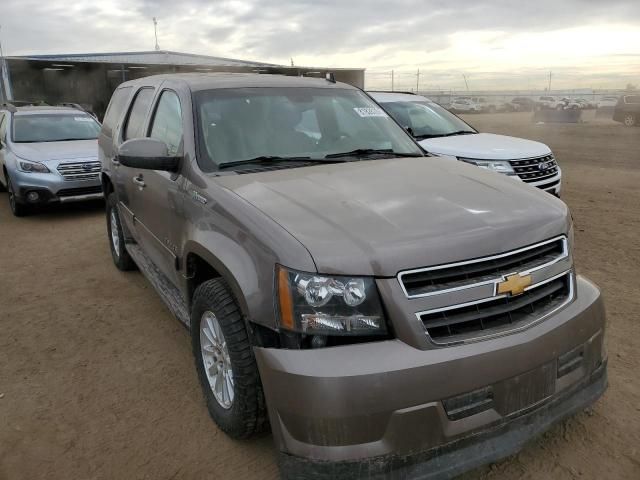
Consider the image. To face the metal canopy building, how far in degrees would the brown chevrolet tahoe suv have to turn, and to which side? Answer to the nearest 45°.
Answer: approximately 180°

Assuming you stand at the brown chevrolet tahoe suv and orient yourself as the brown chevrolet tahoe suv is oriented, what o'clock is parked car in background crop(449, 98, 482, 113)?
The parked car in background is roughly at 8 o'clock from the brown chevrolet tahoe suv.

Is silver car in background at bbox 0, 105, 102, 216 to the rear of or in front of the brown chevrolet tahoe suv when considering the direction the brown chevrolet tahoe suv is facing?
to the rear

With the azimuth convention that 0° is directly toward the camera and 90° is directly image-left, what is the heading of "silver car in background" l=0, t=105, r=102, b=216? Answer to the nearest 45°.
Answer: approximately 315°

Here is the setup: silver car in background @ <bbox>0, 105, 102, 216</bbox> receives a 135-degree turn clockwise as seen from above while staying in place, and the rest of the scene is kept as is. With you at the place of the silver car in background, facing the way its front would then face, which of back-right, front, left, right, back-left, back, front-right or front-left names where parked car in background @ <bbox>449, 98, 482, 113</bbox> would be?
back-right

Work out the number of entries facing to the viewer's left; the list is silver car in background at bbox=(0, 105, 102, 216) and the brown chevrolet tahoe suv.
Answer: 0

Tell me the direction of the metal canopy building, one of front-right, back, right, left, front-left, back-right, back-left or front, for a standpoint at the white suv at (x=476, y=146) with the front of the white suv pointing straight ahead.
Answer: back

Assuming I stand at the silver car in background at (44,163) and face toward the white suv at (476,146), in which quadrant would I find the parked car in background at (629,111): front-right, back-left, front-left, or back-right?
front-left

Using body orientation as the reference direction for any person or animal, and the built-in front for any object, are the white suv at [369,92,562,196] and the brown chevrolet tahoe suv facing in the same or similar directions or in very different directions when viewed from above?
same or similar directions

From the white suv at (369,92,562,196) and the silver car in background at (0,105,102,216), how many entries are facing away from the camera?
0

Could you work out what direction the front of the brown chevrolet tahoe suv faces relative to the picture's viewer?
facing the viewer and to the right of the viewer

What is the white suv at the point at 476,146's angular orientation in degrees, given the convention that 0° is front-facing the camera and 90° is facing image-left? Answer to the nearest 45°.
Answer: approximately 315°

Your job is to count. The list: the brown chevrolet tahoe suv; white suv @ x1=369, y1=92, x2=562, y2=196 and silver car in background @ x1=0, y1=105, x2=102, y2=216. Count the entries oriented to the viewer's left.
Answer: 0

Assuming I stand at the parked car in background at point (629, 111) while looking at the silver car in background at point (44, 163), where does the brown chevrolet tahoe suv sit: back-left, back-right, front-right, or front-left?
front-left

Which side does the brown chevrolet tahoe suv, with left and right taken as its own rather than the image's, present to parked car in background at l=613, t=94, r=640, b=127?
left
